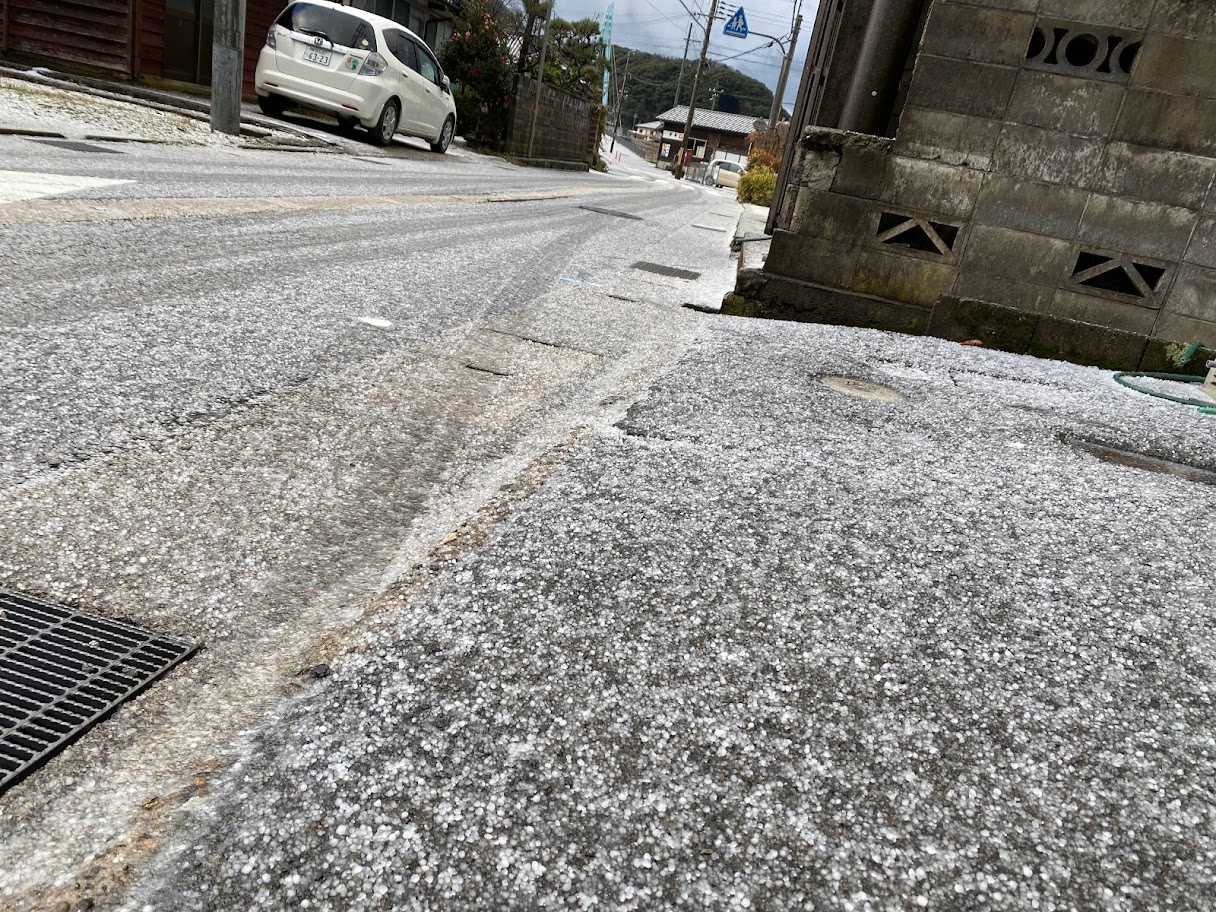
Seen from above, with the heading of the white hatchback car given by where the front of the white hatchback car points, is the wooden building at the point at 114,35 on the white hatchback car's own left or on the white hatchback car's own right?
on the white hatchback car's own left

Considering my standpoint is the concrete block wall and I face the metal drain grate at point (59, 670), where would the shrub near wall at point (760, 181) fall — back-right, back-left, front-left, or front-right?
back-right

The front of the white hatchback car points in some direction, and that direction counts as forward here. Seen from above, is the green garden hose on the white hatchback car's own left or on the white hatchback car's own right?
on the white hatchback car's own right

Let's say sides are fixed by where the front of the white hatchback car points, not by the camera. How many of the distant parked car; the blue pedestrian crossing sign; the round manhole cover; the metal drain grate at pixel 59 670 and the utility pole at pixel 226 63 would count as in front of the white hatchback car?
2

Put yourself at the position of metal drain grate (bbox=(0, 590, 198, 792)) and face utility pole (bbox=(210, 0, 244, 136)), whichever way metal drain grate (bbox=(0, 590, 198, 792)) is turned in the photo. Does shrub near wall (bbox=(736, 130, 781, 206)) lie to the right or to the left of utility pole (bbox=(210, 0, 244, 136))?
right

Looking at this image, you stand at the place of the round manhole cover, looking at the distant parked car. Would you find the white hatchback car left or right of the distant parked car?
left

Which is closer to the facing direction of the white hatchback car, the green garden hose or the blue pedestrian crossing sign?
the blue pedestrian crossing sign

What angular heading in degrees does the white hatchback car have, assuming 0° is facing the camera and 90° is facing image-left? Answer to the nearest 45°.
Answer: approximately 225°

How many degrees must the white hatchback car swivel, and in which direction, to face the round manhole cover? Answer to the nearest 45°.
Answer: approximately 135° to its right

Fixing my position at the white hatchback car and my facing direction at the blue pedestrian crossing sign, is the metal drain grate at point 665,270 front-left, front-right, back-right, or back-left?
back-right

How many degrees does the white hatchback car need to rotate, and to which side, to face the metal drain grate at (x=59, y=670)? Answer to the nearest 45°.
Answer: approximately 135° to its right

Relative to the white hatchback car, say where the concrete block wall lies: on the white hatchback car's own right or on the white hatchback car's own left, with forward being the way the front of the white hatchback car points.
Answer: on the white hatchback car's own right

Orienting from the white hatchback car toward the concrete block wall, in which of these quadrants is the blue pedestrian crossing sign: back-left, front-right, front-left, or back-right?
back-left

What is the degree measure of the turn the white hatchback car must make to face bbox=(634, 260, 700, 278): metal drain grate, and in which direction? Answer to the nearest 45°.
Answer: approximately 135° to its right
